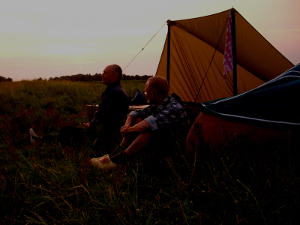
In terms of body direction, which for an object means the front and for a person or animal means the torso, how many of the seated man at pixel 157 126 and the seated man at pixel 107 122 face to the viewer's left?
2

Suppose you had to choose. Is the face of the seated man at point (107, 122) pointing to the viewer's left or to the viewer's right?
to the viewer's left

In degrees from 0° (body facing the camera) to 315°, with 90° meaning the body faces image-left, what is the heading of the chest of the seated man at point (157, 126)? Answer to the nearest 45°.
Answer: approximately 90°

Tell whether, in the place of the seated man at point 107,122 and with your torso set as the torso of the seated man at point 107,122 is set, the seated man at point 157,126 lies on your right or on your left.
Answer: on your left

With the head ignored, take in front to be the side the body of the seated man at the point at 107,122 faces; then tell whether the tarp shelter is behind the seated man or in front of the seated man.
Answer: behind

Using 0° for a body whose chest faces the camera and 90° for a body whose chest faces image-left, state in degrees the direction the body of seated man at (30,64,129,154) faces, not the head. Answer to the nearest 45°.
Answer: approximately 90°

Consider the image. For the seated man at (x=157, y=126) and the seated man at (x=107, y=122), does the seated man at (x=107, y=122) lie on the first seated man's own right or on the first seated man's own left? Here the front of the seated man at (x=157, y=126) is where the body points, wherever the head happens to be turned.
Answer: on the first seated man's own right

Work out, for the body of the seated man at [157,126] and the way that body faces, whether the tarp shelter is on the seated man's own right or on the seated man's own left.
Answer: on the seated man's own right

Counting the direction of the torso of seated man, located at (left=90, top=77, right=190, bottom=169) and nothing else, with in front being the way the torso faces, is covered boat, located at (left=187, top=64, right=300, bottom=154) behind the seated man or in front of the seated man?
behind

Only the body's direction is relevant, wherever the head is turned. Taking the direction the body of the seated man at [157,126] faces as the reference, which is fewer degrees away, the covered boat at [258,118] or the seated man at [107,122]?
the seated man
